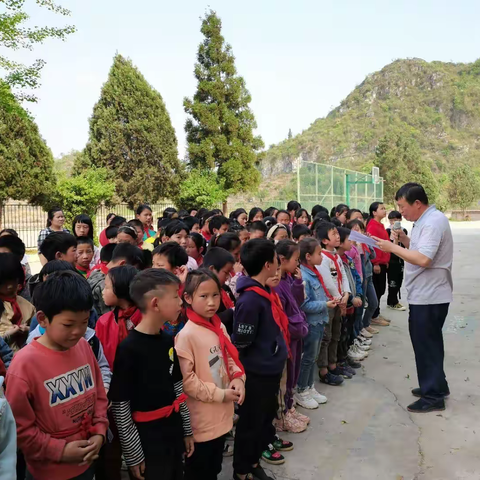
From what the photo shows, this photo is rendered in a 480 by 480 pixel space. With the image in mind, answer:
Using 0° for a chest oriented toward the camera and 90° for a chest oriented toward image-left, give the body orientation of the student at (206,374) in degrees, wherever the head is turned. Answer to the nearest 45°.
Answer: approximately 315°

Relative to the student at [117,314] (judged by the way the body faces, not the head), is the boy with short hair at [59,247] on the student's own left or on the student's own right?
on the student's own right

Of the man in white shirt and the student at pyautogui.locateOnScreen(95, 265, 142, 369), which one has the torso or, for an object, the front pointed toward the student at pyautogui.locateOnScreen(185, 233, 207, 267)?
the man in white shirt

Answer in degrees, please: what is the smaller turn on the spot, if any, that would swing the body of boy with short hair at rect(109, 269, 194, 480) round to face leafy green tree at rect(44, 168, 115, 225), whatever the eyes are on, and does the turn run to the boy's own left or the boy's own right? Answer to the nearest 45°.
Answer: approximately 135° to the boy's own left

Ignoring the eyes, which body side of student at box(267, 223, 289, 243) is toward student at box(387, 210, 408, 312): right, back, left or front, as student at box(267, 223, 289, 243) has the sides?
left

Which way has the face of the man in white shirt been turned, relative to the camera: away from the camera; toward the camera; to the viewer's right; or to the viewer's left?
to the viewer's left

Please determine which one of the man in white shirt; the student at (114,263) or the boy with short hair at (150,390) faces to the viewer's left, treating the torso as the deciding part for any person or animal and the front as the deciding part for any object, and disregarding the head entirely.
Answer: the man in white shirt

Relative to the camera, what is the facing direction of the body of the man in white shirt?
to the viewer's left
